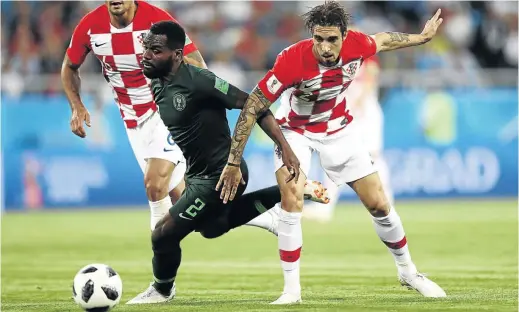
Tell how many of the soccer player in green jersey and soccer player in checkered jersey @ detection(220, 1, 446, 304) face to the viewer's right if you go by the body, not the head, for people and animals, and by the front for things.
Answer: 0

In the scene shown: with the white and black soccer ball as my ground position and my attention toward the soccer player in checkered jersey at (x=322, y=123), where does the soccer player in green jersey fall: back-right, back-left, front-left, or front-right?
front-left

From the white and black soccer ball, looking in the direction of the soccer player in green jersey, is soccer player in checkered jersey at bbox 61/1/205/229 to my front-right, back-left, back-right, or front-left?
front-left

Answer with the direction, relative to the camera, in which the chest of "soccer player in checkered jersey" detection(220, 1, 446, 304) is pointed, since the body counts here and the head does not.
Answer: toward the camera

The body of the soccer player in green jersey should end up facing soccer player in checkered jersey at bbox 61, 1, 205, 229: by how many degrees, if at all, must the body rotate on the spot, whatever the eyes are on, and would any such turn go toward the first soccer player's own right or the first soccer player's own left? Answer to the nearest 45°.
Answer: approximately 90° to the first soccer player's own right

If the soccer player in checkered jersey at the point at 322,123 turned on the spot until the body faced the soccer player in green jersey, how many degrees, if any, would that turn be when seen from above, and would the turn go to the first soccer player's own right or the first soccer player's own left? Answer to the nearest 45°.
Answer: approximately 45° to the first soccer player's own right

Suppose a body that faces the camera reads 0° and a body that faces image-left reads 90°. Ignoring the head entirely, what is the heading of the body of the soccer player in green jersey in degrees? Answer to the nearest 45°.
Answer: approximately 45°

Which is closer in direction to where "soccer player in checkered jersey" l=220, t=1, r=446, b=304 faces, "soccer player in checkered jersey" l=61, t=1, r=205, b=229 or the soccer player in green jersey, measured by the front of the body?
the soccer player in green jersey

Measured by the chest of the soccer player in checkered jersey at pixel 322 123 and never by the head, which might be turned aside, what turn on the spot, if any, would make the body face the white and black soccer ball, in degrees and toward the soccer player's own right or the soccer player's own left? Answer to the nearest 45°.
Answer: approximately 45° to the soccer player's own right
